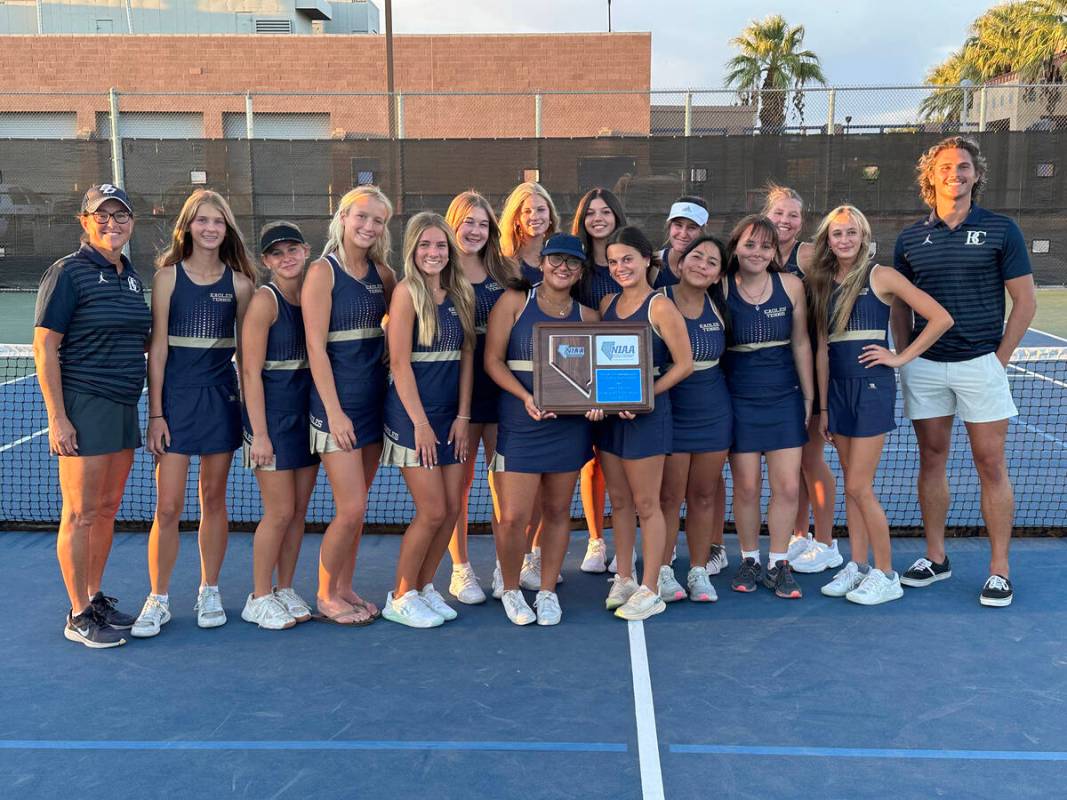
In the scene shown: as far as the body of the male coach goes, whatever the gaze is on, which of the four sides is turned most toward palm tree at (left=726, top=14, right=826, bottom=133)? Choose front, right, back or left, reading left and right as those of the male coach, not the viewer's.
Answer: back

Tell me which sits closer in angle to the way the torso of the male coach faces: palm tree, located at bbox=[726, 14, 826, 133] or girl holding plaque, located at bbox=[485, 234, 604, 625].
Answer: the girl holding plaque

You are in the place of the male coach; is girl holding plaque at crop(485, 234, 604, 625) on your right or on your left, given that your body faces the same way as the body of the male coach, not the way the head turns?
on your right

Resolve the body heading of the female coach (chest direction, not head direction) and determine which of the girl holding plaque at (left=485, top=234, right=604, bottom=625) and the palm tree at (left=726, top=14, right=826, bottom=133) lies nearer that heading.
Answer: the girl holding plaque

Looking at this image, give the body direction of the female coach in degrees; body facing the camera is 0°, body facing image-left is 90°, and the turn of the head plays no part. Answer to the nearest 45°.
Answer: approximately 315°

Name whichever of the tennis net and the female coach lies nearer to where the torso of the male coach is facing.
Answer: the female coach

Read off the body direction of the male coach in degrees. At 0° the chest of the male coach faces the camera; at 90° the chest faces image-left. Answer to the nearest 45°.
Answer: approximately 0°
